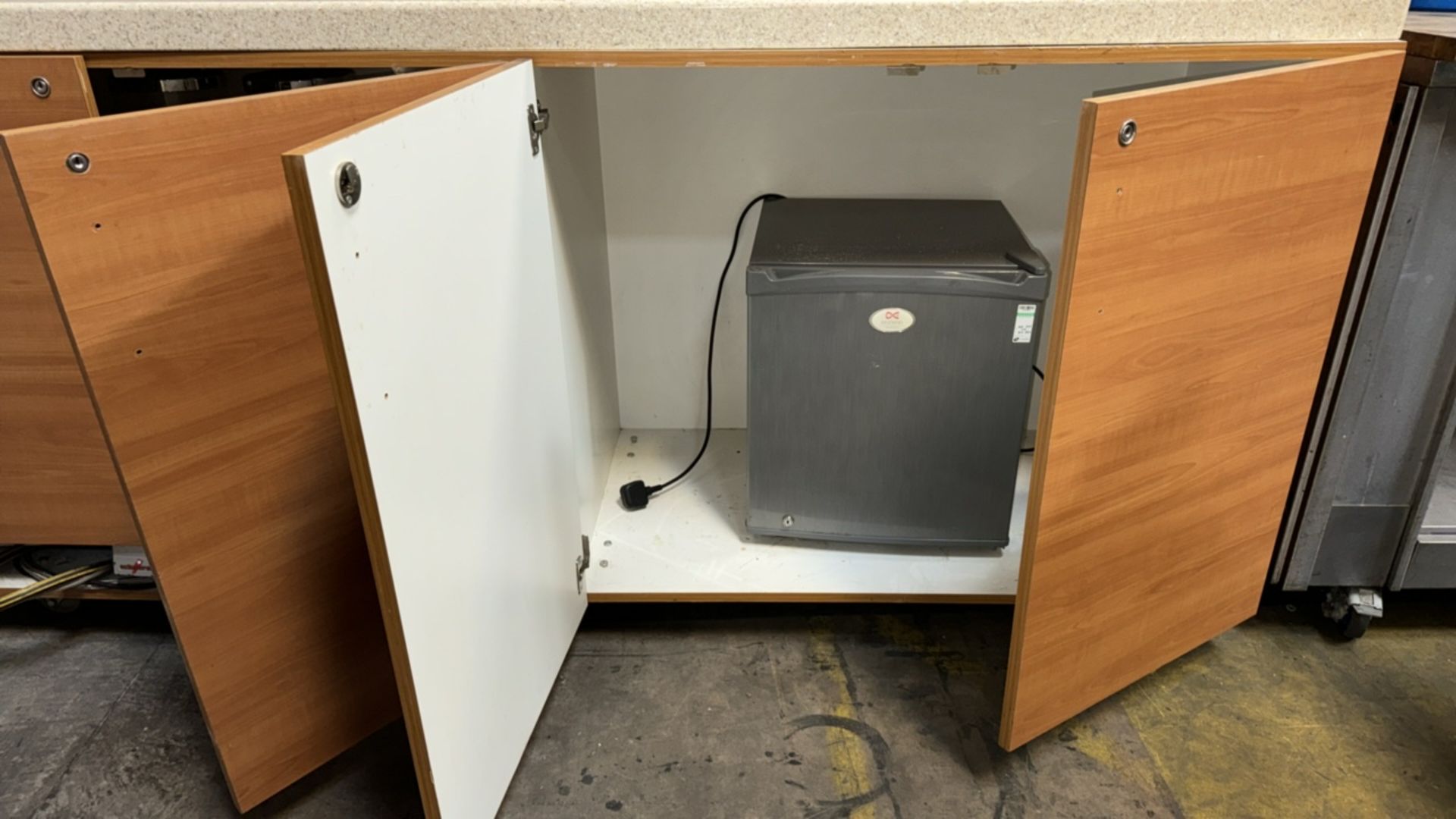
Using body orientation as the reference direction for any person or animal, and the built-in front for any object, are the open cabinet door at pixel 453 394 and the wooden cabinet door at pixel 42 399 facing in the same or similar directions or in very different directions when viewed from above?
very different directions

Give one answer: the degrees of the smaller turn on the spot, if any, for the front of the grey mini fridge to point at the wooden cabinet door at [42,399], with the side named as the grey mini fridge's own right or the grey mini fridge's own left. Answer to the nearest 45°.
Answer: approximately 90° to the grey mini fridge's own right

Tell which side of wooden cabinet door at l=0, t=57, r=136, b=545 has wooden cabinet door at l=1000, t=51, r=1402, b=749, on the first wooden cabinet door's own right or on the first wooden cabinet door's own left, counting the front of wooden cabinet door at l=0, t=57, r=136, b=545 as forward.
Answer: on the first wooden cabinet door's own left

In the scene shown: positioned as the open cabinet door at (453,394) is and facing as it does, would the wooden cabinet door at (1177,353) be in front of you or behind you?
behind

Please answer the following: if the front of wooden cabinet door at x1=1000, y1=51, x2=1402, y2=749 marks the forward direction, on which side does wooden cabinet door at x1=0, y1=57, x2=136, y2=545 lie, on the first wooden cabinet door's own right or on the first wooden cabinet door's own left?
on the first wooden cabinet door's own right

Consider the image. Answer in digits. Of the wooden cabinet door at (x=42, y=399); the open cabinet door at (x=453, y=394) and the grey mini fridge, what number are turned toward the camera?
2

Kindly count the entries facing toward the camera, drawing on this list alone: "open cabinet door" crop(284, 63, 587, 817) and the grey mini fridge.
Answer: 1

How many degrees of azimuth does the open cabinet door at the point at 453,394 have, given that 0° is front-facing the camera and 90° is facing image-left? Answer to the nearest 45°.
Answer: approximately 135°

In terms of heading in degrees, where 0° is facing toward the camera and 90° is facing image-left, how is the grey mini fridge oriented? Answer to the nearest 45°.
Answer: approximately 0°
